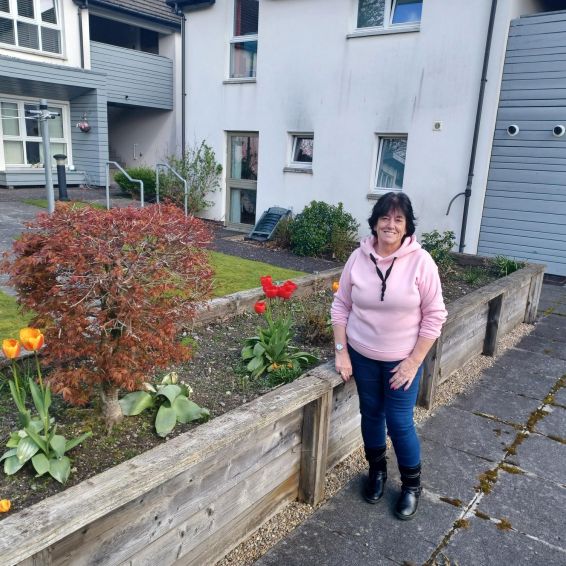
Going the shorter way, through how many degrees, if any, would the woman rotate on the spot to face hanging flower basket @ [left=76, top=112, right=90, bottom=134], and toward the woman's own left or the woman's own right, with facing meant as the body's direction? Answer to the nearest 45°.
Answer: approximately 135° to the woman's own right

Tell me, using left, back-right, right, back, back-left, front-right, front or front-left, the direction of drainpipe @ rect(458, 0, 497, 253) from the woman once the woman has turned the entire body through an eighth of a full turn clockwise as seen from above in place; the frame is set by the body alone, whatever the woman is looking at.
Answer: back-right

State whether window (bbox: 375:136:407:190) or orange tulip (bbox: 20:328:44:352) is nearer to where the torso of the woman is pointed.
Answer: the orange tulip

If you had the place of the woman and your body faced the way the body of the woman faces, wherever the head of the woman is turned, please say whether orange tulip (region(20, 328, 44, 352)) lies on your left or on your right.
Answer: on your right

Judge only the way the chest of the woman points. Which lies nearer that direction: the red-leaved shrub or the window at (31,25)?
the red-leaved shrub

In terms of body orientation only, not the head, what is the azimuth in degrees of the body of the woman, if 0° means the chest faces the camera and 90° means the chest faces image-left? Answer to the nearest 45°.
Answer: approximately 0°

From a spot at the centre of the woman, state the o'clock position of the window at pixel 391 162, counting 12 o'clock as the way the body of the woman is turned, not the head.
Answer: The window is roughly at 6 o'clock from the woman.

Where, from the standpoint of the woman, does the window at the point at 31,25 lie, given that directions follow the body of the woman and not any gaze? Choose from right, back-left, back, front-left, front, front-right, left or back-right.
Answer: back-right

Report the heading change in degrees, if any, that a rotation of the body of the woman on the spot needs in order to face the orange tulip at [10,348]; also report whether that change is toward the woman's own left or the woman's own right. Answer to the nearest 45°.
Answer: approximately 45° to the woman's own right

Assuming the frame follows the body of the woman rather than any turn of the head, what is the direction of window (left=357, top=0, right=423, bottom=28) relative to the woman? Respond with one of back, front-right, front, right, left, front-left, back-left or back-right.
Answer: back

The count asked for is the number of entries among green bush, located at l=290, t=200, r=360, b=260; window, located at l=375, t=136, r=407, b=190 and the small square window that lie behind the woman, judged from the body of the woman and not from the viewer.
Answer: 3
